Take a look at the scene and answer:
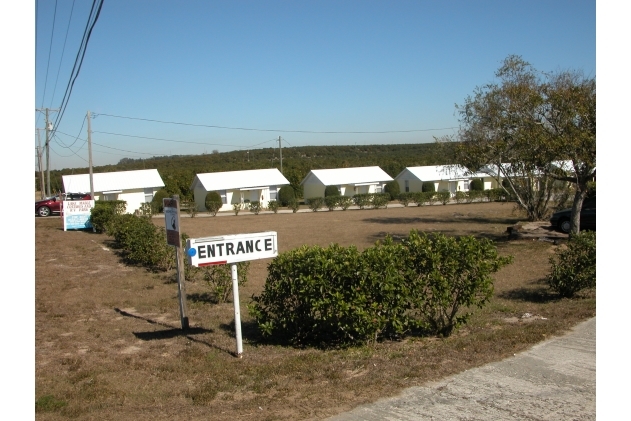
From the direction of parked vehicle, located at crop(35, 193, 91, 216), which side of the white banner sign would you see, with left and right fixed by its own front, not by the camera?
back

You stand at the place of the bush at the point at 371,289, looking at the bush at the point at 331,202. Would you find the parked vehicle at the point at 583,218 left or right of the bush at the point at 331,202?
right

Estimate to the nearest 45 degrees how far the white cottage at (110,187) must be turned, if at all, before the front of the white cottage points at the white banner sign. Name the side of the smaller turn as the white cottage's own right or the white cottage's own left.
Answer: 0° — it already faces it

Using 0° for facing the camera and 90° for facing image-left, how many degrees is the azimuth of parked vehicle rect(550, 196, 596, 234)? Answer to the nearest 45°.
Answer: approximately 90°

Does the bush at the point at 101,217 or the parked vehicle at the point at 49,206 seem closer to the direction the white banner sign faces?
the bush

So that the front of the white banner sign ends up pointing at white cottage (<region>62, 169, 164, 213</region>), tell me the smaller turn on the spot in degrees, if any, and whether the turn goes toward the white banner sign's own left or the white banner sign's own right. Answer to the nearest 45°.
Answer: approximately 180°

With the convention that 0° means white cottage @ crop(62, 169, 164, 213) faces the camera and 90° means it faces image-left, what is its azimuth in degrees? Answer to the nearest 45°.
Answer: approximately 0°

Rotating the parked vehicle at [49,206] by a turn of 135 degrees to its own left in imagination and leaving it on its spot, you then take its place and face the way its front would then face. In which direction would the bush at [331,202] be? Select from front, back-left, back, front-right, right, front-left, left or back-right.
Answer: front-left

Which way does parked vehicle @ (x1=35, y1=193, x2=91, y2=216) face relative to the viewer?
to the viewer's left

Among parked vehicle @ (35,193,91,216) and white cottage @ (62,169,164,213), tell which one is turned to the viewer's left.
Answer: the parked vehicle

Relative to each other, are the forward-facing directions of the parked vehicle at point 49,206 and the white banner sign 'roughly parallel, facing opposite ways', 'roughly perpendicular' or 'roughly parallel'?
roughly perpendicular
